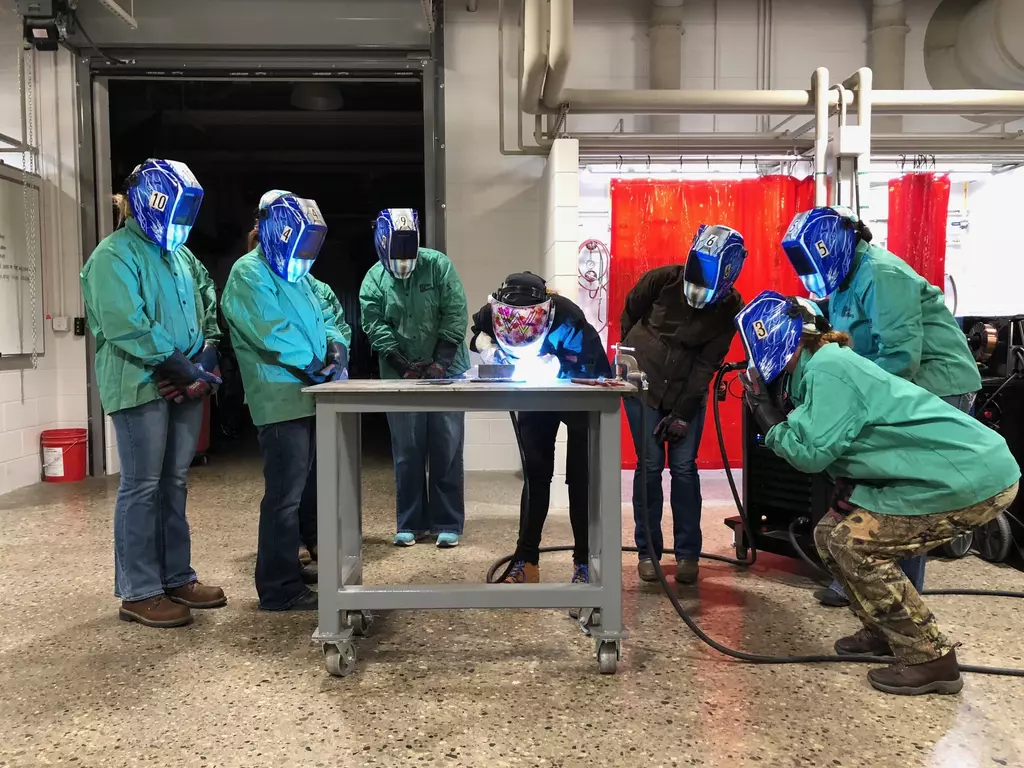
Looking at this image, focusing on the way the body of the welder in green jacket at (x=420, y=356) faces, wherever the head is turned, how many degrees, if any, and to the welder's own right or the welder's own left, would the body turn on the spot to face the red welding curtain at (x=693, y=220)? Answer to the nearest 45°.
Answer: approximately 135° to the welder's own left

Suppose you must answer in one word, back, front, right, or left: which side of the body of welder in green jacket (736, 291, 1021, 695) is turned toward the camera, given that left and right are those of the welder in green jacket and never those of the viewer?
left

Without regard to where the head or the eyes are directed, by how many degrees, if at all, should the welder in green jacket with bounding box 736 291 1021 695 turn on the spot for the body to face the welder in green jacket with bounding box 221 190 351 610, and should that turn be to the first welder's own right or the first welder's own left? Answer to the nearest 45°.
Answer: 0° — they already face them

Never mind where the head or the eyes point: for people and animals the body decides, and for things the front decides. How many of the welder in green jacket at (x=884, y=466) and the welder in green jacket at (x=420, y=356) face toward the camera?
1

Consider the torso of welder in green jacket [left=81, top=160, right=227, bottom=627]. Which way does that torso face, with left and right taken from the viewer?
facing the viewer and to the right of the viewer

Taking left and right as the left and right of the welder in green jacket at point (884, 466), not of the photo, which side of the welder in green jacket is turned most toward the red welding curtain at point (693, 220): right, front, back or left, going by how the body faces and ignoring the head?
right

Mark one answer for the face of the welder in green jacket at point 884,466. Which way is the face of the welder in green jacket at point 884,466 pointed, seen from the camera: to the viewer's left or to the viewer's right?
to the viewer's left

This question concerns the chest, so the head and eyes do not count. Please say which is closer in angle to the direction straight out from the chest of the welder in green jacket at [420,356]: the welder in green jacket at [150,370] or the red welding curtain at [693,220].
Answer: the welder in green jacket

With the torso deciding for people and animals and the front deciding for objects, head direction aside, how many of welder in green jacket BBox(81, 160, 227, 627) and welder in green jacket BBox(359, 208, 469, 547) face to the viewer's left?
0

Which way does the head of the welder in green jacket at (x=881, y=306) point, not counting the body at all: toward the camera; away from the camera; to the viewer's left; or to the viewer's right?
to the viewer's left

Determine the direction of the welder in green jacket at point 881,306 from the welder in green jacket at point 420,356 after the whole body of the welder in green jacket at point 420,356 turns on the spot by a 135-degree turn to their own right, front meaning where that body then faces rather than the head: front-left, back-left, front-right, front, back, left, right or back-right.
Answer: back

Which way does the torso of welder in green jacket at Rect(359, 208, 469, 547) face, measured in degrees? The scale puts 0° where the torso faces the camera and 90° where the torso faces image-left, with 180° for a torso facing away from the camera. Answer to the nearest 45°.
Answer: approximately 0°
